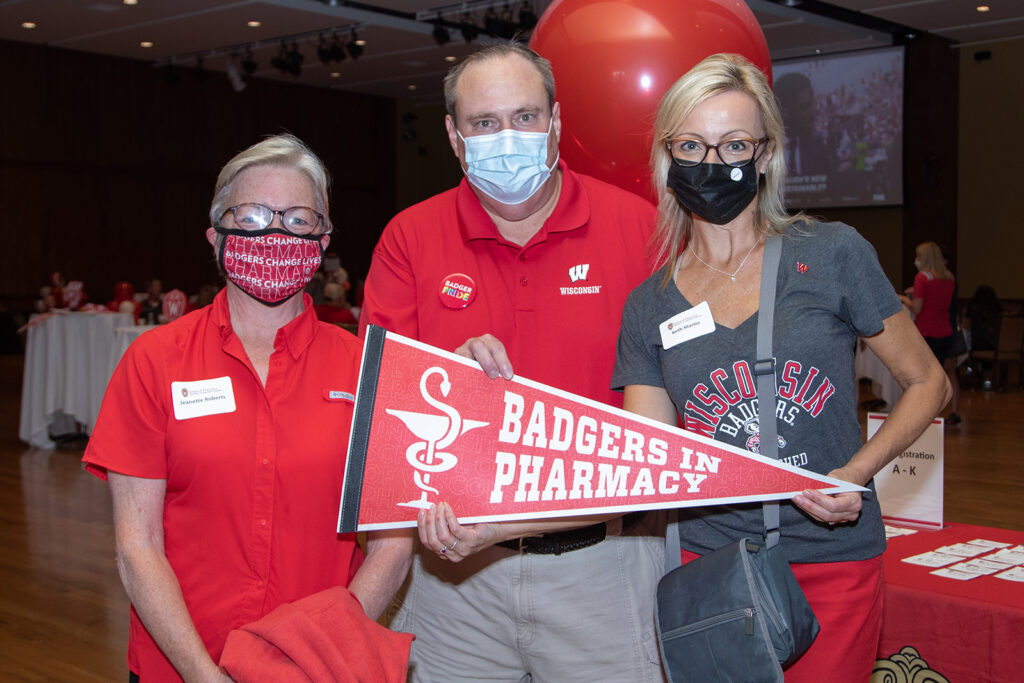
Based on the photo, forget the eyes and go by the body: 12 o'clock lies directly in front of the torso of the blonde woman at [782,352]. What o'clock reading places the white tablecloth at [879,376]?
The white tablecloth is roughly at 6 o'clock from the blonde woman.

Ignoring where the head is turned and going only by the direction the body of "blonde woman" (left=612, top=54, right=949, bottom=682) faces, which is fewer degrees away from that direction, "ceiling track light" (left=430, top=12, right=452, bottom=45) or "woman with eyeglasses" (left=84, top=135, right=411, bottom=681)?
the woman with eyeglasses

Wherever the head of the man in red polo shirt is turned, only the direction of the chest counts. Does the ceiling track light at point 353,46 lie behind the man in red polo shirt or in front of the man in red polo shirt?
behind

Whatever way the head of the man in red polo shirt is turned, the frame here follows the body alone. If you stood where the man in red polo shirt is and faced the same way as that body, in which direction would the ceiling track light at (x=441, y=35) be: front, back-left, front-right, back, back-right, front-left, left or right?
back

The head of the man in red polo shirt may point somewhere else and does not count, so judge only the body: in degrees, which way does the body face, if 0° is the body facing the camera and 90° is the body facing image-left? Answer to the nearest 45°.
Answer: approximately 0°

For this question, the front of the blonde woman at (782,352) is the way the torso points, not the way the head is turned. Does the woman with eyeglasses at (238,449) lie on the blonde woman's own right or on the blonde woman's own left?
on the blonde woman's own right

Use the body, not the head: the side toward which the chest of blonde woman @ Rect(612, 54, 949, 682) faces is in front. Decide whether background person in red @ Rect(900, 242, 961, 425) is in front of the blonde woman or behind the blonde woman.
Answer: behind

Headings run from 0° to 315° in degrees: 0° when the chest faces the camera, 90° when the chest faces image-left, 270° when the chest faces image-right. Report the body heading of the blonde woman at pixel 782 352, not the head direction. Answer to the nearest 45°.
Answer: approximately 0°

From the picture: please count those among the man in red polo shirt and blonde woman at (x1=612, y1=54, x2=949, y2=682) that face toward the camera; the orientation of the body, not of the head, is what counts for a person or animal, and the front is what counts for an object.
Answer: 2
